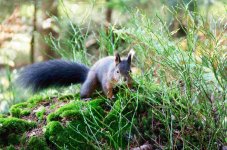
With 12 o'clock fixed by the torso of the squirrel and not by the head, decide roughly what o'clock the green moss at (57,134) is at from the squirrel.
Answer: The green moss is roughly at 2 o'clock from the squirrel.

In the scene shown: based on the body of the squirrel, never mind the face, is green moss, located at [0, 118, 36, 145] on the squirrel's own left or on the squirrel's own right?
on the squirrel's own right

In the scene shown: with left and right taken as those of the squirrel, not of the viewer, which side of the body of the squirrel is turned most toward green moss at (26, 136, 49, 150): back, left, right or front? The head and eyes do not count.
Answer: right

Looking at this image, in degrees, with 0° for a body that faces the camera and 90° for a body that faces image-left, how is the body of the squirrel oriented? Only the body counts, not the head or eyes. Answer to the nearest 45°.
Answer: approximately 315°
